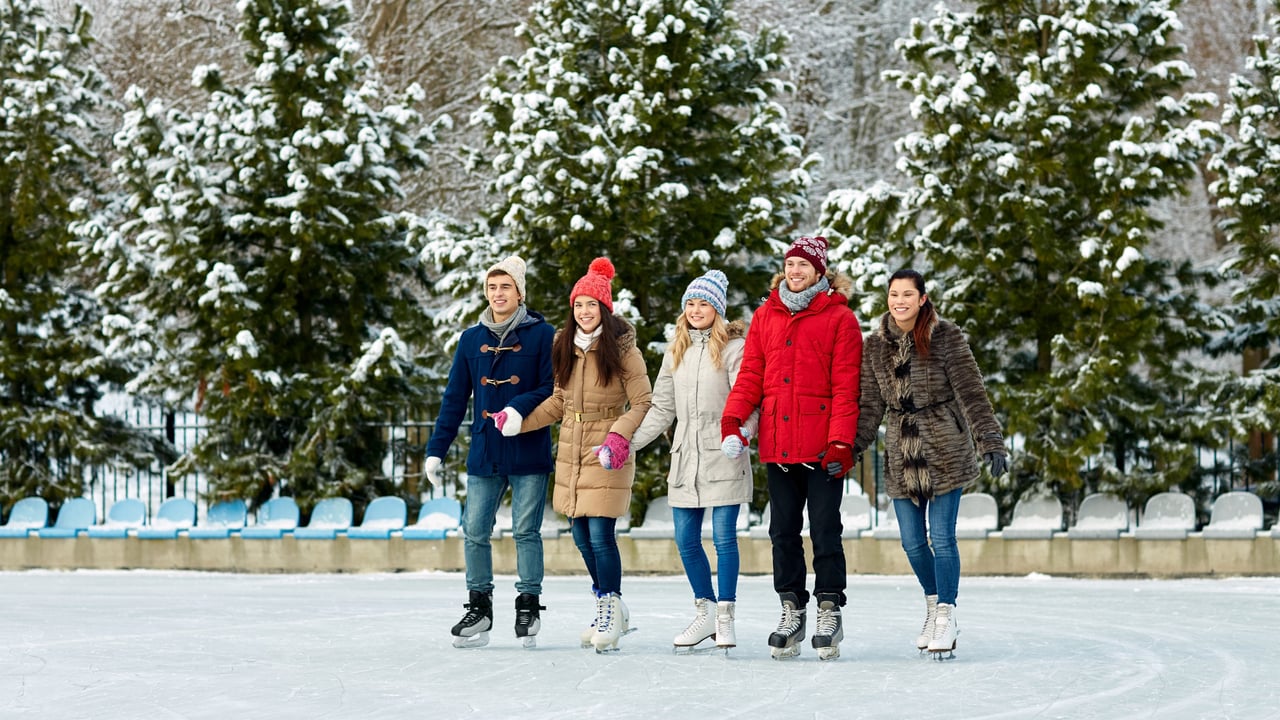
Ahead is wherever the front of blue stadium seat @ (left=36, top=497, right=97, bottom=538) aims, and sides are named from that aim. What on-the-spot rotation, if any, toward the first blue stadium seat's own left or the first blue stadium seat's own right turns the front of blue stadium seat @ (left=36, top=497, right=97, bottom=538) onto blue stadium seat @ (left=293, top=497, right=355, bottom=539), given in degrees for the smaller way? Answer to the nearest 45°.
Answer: approximately 90° to the first blue stadium seat's own left

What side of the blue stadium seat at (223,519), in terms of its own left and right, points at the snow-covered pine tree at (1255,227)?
left

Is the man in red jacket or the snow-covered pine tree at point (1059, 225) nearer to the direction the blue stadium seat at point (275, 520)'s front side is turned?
the man in red jacket

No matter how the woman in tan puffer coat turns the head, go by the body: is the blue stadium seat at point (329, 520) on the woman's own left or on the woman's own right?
on the woman's own right

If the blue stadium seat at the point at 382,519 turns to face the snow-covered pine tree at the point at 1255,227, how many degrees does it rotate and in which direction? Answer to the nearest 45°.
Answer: approximately 135° to its left

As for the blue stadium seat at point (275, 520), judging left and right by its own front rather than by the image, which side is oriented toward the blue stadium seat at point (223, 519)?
right

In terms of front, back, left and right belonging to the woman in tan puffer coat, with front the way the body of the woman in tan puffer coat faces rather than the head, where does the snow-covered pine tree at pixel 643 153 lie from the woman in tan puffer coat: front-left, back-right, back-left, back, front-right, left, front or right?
back-right

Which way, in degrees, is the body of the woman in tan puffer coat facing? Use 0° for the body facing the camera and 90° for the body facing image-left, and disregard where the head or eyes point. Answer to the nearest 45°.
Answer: approximately 45°

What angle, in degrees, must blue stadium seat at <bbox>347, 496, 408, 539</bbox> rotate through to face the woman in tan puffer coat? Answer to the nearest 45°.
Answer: approximately 45° to its left

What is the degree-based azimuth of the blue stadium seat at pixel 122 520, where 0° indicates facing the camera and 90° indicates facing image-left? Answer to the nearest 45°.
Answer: approximately 45°

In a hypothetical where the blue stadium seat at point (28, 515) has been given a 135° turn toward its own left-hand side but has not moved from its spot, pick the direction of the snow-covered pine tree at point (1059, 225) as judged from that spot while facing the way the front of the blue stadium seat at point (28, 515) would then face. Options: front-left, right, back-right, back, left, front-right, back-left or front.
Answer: front-right
